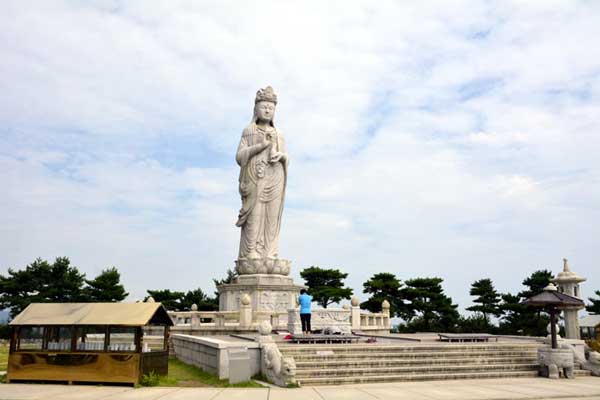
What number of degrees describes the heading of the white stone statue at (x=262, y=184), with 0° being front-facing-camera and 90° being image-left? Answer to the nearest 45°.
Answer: approximately 315°

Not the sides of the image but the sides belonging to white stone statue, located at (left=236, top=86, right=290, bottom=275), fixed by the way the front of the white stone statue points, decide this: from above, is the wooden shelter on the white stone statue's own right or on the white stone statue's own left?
on the white stone statue's own right

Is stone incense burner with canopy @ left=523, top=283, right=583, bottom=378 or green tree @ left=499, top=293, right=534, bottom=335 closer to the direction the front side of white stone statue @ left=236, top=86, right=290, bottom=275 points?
the stone incense burner with canopy

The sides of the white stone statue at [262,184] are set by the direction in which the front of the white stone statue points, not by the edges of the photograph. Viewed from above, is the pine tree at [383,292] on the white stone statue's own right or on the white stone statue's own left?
on the white stone statue's own left

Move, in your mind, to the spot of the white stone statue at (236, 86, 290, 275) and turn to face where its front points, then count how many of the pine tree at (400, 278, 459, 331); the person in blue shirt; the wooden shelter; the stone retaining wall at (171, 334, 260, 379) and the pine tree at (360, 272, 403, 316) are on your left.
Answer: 2

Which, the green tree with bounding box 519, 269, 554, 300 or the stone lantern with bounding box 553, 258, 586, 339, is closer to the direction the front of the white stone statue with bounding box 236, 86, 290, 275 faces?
the stone lantern

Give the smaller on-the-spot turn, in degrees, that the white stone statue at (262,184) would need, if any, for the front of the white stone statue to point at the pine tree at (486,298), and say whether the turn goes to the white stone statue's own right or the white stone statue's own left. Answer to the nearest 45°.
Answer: approximately 90° to the white stone statue's own left

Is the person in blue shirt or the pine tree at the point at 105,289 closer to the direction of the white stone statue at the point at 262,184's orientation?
the person in blue shirt

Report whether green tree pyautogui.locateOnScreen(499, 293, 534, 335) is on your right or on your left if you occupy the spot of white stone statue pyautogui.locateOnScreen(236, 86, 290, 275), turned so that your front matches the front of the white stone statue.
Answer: on your left

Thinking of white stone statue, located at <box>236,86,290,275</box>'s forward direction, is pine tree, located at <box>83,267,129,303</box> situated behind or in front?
behind

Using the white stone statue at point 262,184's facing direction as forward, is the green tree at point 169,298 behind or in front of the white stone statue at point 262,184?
behind
